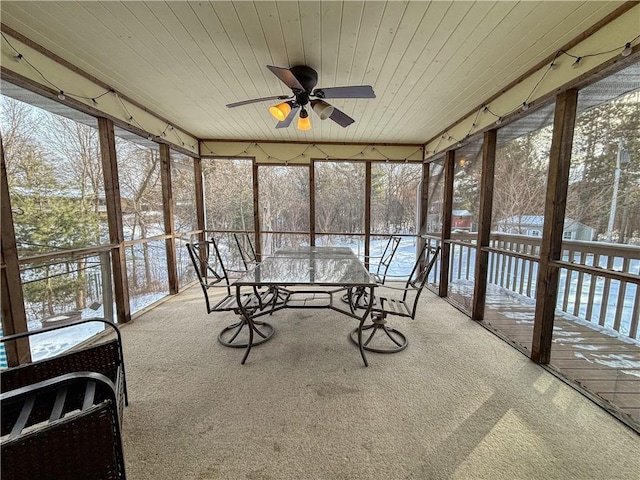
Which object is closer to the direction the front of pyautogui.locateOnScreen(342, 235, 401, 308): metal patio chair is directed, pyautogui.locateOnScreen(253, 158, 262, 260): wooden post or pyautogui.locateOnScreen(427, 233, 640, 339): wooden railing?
the wooden post

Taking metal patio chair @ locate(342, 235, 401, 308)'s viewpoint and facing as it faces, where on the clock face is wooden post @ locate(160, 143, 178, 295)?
The wooden post is roughly at 12 o'clock from the metal patio chair.

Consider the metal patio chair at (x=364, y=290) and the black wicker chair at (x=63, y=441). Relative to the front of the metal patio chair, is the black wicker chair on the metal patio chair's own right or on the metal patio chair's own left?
on the metal patio chair's own left

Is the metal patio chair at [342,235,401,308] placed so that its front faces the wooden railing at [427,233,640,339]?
no

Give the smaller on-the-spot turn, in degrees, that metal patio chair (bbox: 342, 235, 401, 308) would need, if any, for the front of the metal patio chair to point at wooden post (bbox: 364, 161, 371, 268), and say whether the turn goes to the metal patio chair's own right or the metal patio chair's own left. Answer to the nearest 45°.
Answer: approximately 90° to the metal patio chair's own right

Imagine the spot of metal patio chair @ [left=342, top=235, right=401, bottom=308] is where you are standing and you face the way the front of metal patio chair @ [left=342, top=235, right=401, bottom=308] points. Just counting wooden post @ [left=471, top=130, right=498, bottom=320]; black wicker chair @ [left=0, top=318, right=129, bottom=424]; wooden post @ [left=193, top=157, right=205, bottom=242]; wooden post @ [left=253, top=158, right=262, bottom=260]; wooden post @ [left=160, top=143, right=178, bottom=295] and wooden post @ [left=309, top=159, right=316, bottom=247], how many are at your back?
1

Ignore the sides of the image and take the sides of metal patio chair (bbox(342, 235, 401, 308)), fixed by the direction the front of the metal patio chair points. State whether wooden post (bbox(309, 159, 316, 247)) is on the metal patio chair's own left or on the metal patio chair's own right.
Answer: on the metal patio chair's own right

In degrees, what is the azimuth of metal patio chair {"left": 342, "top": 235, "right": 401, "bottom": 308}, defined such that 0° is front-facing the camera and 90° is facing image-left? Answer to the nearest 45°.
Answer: approximately 90°

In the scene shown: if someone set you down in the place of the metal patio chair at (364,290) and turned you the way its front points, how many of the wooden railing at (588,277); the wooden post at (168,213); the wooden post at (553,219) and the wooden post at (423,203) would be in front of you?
1

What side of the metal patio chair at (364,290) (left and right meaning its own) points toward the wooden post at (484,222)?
back

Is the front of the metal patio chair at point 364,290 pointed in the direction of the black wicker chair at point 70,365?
no

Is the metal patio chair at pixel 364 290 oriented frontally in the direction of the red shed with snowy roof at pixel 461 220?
no

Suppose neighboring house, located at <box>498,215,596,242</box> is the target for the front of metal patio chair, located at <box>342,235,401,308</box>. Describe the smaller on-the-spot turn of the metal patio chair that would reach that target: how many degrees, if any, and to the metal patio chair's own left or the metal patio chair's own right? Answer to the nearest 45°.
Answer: approximately 180°

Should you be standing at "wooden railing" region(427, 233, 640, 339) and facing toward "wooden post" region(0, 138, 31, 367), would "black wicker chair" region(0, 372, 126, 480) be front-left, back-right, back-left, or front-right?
front-left

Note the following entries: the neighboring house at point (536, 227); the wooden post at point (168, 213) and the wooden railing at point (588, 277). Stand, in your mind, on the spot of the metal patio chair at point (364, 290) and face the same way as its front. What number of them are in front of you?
1

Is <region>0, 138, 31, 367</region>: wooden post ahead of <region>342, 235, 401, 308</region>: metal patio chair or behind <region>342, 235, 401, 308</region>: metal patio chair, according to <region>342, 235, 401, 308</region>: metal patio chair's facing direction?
ahead

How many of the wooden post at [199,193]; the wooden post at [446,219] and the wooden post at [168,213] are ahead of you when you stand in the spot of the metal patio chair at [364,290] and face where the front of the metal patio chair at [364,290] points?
2

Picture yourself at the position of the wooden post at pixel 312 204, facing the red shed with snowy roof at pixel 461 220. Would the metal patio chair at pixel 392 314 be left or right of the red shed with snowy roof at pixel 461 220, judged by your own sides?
right

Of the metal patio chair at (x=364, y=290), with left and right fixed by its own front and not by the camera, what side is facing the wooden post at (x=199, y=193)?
front
